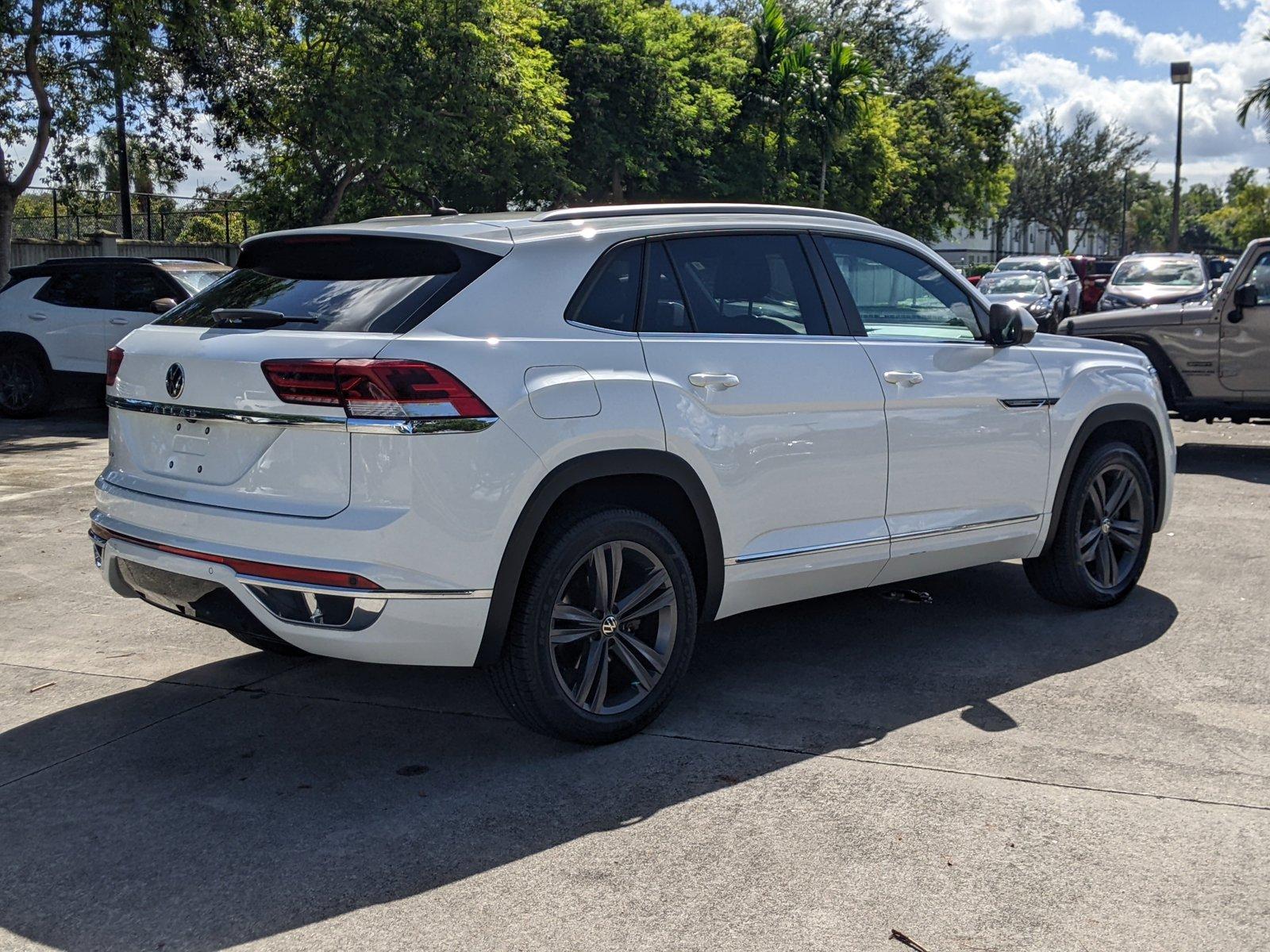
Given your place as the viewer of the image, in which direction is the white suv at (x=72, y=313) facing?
facing the viewer and to the right of the viewer

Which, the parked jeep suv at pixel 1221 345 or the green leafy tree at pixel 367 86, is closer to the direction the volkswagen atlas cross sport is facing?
the parked jeep suv

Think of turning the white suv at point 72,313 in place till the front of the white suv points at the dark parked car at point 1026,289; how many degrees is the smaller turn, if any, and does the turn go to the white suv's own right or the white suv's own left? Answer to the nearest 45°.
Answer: approximately 90° to the white suv's own left

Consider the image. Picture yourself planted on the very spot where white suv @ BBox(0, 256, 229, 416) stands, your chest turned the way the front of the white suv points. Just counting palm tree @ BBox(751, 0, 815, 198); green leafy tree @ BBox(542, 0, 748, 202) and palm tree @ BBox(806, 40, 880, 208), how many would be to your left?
3

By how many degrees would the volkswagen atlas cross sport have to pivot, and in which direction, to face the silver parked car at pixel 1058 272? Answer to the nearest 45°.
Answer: approximately 45° to its left

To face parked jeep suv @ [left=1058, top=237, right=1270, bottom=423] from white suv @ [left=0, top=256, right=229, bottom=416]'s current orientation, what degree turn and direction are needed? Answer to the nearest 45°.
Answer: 0° — it already faces it

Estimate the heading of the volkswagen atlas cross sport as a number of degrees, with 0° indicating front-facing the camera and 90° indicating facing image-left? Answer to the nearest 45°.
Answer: approximately 225°

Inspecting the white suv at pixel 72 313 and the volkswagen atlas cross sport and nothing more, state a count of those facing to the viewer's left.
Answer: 0

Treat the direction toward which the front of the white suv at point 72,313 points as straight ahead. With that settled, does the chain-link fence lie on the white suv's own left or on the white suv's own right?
on the white suv's own left

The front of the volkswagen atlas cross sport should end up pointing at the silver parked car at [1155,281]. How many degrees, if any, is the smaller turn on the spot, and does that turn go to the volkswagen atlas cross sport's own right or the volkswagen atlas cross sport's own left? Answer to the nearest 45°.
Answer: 0° — it already faces it

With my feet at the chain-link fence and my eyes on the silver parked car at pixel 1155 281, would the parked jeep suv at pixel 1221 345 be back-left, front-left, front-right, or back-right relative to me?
front-right

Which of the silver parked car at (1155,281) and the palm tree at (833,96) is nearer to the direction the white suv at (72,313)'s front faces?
the silver parked car

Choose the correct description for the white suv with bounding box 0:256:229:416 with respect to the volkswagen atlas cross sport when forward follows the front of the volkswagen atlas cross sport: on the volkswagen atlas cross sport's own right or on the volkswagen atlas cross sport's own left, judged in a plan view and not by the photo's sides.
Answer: on the volkswagen atlas cross sport's own left

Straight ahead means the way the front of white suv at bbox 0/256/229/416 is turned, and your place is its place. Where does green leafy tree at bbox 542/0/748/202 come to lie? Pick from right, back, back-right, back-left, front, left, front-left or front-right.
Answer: left

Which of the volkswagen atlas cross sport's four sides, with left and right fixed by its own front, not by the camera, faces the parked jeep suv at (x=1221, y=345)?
front
